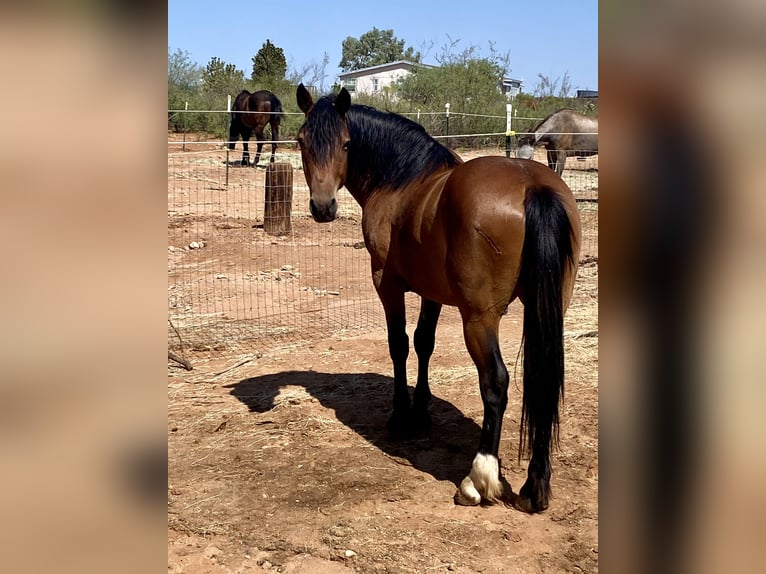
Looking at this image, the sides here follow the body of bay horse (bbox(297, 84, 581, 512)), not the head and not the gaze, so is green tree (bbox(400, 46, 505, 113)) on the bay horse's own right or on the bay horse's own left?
on the bay horse's own right

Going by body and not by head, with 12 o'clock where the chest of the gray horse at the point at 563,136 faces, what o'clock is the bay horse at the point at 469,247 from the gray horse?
The bay horse is roughly at 9 o'clock from the gray horse.

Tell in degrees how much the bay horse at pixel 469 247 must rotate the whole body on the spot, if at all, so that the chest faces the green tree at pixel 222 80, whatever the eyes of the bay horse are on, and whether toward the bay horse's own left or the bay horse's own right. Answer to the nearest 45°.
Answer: approximately 45° to the bay horse's own right

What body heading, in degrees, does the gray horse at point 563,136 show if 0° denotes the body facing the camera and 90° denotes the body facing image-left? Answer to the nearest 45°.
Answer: approximately 90°

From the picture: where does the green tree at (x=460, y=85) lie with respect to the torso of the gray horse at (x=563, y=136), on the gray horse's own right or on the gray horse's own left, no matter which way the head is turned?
on the gray horse's own right

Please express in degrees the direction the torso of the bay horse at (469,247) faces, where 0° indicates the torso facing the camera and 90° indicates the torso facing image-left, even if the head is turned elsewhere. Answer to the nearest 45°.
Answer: approximately 135°
